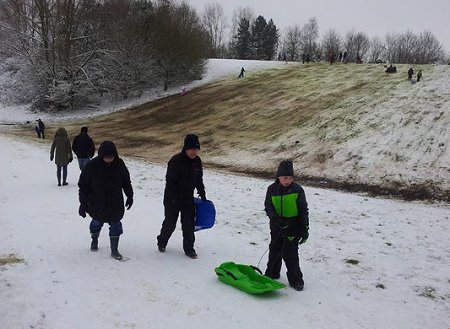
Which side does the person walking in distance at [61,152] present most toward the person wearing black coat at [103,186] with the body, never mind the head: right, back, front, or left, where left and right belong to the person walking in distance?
back

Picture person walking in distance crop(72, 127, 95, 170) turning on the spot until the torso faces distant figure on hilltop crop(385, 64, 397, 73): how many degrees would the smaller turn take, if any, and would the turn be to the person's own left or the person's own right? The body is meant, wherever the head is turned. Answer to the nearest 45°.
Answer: approximately 45° to the person's own right

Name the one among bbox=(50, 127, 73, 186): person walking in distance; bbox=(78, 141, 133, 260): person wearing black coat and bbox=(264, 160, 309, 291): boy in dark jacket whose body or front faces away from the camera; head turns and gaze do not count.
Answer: the person walking in distance

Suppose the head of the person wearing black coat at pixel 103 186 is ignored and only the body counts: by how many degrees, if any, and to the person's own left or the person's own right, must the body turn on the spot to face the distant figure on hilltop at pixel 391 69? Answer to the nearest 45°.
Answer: approximately 135° to the person's own left

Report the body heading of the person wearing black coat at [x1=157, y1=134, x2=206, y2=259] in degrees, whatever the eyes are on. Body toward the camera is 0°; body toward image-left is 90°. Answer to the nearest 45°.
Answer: approximately 315°

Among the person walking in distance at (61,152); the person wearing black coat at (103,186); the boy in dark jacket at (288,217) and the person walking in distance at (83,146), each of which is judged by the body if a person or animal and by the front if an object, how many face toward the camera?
2

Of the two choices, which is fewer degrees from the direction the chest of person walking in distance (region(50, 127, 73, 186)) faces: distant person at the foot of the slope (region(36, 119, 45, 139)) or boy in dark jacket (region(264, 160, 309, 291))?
the distant person at the foot of the slope

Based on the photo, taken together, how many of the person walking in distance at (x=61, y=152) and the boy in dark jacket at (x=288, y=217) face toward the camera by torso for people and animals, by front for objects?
1

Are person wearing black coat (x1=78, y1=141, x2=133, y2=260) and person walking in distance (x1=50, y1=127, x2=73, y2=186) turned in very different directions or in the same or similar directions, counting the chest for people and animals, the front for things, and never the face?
very different directions

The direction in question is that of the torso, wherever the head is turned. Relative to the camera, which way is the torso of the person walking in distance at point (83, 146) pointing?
away from the camera

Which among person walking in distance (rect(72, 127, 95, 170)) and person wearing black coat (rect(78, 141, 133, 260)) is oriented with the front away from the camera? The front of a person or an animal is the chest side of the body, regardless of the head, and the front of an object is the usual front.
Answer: the person walking in distance

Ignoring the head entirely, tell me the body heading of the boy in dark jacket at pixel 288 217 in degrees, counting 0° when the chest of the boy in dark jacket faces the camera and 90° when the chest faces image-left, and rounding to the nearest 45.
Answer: approximately 0°

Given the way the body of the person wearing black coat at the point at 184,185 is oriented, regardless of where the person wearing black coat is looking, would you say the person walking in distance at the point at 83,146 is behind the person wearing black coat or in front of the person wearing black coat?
behind
